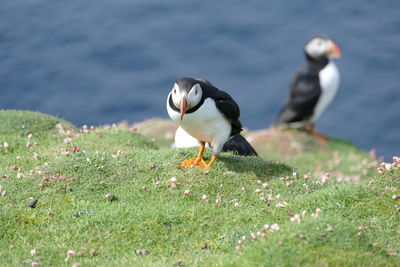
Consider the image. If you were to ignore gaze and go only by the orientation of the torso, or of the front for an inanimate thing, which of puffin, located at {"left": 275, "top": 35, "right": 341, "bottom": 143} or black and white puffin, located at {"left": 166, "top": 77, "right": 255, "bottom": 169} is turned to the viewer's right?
the puffin

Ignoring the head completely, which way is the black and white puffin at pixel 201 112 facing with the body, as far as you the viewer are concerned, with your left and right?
facing the viewer and to the left of the viewer

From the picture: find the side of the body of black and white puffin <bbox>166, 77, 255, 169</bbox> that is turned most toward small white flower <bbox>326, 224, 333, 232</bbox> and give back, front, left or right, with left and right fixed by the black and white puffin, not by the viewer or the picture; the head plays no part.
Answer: left

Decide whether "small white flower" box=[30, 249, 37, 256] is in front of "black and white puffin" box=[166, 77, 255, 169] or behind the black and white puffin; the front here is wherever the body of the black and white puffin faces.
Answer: in front

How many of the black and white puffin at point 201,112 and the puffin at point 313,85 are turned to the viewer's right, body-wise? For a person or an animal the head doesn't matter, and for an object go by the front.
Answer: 1

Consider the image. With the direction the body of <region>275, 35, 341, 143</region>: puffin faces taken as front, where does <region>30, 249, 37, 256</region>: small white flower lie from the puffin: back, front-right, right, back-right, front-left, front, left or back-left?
right

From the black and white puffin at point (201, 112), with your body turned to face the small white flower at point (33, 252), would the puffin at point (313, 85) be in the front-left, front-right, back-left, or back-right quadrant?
back-right

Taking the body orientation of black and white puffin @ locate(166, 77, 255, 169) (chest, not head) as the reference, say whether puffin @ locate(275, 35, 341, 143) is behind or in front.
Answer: behind

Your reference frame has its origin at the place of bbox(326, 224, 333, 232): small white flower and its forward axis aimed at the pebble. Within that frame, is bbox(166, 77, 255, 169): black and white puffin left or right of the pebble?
right

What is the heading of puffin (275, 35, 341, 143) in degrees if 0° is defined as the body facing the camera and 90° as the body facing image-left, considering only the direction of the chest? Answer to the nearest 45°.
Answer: approximately 270°

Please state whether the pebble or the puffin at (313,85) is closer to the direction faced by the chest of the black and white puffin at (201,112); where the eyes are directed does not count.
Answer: the pebble

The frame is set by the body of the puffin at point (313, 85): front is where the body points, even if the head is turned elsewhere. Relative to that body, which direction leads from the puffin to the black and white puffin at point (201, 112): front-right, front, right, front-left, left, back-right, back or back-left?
right

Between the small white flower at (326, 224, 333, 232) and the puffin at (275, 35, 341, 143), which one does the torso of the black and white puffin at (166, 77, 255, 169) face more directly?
the small white flower

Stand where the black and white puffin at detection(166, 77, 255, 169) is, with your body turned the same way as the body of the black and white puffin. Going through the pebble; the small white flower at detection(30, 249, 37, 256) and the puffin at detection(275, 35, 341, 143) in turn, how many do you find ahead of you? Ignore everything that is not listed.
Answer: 2

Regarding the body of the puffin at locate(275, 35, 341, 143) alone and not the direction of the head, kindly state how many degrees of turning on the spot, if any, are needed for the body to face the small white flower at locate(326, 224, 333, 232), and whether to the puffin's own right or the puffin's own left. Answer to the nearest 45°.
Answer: approximately 90° to the puffin's own right
